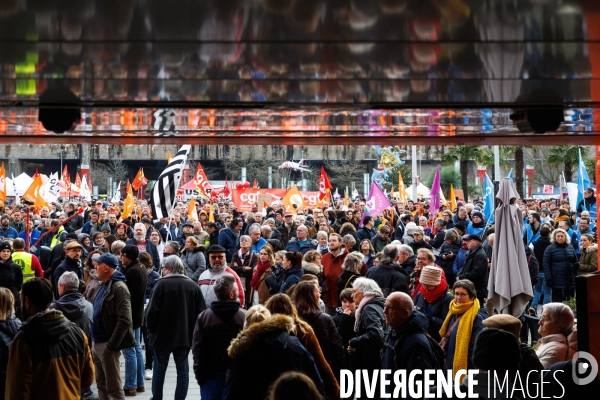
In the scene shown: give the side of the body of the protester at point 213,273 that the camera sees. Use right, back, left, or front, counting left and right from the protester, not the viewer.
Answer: front

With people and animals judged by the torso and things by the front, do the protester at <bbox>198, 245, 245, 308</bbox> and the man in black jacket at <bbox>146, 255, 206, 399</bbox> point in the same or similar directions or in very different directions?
very different directions

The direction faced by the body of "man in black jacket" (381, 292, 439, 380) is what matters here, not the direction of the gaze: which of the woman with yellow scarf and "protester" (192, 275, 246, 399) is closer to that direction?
the protester

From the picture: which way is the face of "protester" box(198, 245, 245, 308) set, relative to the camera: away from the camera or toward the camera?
toward the camera

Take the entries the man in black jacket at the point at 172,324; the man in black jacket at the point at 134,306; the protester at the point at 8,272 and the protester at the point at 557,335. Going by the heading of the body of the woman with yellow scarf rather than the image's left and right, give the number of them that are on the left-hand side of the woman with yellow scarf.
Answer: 1

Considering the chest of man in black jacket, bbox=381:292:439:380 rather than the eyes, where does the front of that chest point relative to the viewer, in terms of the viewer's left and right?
facing to the left of the viewer

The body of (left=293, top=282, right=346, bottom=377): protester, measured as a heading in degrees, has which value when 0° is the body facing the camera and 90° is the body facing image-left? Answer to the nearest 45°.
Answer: approximately 225°

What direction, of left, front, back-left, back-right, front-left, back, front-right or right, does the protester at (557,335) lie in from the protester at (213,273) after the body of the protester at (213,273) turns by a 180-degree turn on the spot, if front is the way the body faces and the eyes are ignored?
back-right

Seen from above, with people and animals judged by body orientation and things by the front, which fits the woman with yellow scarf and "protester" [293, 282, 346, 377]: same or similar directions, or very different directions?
very different directions

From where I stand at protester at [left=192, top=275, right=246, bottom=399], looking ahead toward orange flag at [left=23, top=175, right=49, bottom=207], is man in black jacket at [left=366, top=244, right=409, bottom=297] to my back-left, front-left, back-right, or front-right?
front-right

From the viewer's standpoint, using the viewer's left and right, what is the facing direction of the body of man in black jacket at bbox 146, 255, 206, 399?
facing away from the viewer

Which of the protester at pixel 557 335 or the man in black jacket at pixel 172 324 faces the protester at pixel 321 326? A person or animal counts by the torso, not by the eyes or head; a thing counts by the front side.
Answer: the protester at pixel 557 335

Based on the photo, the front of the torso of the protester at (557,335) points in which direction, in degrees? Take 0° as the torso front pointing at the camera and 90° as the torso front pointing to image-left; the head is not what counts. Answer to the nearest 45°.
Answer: approximately 90°

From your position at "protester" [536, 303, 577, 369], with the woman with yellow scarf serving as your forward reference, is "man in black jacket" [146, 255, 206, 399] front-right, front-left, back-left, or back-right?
front-left

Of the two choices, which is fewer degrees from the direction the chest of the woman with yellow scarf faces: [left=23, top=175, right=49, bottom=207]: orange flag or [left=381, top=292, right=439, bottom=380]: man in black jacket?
the man in black jacket
